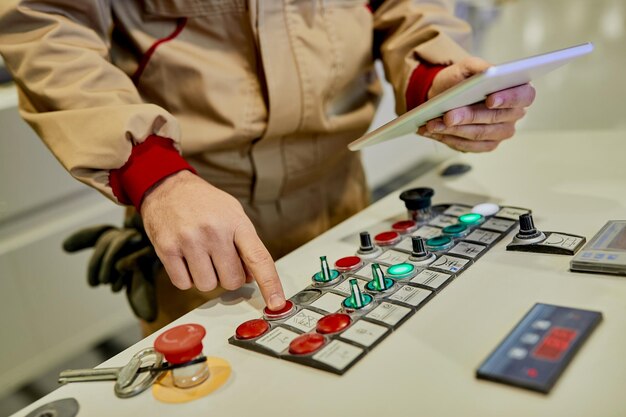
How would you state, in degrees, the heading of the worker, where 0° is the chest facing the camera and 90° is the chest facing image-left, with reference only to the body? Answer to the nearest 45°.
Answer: approximately 315°
